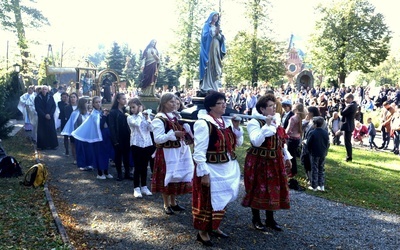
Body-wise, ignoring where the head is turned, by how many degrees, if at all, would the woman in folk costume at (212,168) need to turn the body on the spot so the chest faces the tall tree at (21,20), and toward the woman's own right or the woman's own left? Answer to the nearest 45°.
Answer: approximately 180°

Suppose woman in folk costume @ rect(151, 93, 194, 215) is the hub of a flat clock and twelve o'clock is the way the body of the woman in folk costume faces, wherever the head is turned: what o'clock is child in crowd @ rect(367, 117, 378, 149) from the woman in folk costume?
The child in crowd is roughly at 9 o'clock from the woman in folk costume.

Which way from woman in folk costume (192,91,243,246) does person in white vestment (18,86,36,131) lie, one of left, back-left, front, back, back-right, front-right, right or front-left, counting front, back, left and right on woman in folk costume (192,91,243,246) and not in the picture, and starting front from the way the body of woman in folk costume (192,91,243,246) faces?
back

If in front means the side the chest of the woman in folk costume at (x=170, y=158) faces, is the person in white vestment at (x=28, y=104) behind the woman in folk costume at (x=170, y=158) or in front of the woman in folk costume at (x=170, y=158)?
behind

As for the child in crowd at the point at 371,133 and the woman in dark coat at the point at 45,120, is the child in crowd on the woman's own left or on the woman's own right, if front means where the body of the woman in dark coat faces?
on the woman's own left

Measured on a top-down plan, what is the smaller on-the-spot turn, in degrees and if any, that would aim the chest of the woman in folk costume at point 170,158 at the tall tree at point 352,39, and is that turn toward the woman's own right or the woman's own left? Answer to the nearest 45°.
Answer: approximately 90° to the woman's own left

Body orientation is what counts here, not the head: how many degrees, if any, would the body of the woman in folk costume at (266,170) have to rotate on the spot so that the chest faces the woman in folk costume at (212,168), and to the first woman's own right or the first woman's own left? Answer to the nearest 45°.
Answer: approximately 90° to the first woman's own right

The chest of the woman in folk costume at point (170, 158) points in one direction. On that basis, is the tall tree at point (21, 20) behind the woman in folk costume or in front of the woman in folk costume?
behind

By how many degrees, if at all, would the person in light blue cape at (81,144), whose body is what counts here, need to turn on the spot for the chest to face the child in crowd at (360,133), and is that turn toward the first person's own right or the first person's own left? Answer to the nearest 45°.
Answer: approximately 45° to the first person's own left

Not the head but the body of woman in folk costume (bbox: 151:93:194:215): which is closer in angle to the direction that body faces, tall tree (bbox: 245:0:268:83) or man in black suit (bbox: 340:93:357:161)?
the man in black suit

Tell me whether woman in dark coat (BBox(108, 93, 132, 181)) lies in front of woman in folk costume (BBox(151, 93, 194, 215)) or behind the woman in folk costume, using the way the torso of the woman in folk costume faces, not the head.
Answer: behind

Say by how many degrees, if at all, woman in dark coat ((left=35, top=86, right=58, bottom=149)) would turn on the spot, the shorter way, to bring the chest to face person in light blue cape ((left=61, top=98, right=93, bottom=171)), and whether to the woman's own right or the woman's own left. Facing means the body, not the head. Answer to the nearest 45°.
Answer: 0° — they already face them
